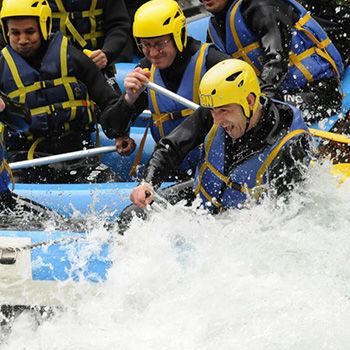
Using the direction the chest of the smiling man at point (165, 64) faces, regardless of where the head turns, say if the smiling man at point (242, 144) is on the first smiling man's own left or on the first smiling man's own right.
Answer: on the first smiling man's own left

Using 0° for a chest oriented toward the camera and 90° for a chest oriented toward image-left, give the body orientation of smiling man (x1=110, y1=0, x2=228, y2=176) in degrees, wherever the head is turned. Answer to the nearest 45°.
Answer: approximately 45°

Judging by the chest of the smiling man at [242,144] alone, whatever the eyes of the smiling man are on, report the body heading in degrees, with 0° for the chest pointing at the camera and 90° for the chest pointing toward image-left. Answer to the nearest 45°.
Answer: approximately 45°

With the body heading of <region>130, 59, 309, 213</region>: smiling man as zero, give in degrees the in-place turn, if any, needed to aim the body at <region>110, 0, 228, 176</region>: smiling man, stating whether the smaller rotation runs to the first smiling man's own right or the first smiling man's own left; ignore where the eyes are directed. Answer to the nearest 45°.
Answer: approximately 90° to the first smiling man's own right

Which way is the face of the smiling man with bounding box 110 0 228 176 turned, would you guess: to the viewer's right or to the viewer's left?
to the viewer's left
